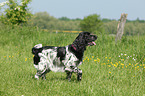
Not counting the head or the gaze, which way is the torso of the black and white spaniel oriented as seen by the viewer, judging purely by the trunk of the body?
to the viewer's right

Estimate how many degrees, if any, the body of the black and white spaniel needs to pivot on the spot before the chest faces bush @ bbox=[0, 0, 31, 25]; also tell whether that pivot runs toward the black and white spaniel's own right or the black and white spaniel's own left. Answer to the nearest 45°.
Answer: approximately 90° to the black and white spaniel's own left
